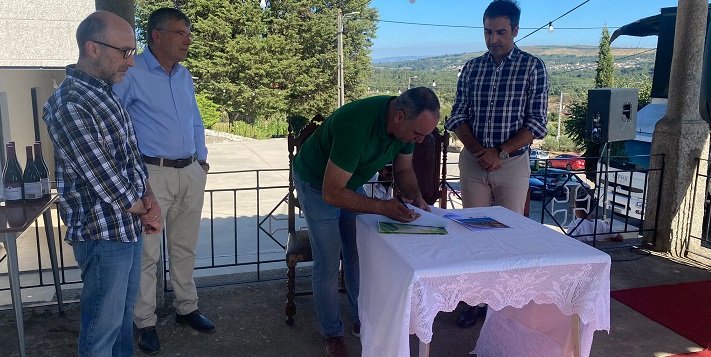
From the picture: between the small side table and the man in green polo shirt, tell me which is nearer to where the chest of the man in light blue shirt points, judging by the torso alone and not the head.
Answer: the man in green polo shirt

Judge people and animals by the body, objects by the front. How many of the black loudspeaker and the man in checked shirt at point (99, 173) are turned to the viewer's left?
0

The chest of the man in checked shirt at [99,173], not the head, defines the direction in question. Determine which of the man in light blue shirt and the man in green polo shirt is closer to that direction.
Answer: the man in green polo shirt

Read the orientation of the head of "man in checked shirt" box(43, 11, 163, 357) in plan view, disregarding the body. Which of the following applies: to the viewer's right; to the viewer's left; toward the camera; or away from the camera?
to the viewer's right

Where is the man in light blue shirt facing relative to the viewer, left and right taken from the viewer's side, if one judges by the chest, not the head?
facing the viewer and to the right of the viewer

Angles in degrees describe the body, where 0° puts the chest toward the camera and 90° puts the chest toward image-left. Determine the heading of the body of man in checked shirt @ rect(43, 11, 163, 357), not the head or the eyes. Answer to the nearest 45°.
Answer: approximately 270°

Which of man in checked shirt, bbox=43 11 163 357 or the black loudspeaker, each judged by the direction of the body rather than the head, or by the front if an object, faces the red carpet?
the man in checked shirt

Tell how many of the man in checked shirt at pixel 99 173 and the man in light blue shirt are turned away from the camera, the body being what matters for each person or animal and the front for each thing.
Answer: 0

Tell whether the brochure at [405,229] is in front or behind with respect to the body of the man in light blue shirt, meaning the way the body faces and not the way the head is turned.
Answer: in front

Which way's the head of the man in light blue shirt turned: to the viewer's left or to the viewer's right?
to the viewer's right
